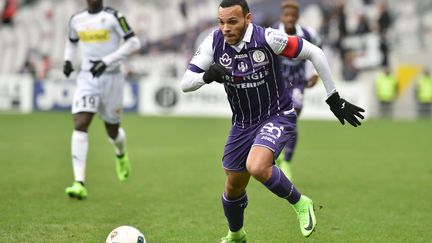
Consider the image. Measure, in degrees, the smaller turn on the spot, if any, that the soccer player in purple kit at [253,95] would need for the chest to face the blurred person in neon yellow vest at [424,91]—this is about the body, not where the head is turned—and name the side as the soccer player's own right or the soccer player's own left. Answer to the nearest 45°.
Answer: approximately 135° to the soccer player's own right

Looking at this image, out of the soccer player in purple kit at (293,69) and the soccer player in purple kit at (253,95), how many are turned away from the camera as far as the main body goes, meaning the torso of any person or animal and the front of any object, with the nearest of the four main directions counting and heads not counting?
0

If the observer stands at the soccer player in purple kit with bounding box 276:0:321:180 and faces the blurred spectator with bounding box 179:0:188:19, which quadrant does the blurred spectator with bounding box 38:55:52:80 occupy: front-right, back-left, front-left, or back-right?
front-left

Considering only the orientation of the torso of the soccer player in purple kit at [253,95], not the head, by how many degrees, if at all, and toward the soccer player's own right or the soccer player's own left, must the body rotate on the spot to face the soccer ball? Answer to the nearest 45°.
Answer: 0° — they already face it

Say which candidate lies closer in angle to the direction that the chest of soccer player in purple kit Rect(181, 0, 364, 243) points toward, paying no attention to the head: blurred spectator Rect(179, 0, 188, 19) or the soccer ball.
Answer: the soccer ball

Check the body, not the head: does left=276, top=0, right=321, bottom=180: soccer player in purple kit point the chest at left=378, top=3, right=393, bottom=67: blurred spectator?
no

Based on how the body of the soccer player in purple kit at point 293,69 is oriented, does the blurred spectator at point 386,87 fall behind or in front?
behind

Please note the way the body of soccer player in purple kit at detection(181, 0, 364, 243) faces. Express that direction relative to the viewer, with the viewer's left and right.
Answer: facing the viewer and to the left of the viewer

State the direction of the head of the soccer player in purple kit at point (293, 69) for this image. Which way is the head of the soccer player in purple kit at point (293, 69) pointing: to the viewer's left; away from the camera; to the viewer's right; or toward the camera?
toward the camera

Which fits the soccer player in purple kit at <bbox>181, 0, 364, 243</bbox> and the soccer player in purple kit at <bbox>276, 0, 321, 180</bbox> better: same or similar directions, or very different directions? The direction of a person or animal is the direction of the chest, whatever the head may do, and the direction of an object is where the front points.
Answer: same or similar directions

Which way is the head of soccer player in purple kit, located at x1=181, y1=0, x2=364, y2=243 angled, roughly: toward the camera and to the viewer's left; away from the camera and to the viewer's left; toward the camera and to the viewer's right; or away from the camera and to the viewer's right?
toward the camera and to the viewer's left

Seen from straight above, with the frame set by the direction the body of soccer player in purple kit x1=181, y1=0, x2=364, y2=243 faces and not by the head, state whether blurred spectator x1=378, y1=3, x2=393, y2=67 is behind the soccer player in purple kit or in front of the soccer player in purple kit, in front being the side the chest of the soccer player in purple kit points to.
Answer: behind

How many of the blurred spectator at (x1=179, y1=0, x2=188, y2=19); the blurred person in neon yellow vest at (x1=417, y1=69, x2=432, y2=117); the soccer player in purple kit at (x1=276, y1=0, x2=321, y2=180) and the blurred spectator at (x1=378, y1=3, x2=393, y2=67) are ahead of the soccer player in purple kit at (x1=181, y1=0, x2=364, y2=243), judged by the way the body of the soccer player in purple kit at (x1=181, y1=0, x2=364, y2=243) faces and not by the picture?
0

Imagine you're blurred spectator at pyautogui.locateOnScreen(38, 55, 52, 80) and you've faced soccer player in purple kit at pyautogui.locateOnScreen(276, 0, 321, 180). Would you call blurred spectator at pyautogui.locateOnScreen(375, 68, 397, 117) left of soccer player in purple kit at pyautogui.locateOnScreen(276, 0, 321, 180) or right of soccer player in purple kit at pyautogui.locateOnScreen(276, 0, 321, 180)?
left

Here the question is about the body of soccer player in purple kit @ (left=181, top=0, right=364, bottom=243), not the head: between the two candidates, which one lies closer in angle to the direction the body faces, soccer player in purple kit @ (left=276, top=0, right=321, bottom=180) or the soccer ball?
the soccer ball

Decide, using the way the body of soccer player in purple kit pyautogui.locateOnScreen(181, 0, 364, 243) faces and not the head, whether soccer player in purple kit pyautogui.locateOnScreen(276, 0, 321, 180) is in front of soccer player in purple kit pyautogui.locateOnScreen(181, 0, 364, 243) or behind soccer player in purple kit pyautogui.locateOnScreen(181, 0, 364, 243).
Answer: behind

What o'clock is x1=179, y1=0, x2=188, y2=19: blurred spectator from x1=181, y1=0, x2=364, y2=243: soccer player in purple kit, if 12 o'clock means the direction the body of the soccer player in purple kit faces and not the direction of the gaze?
The blurred spectator is roughly at 4 o'clock from the soccer player in purple kit.
